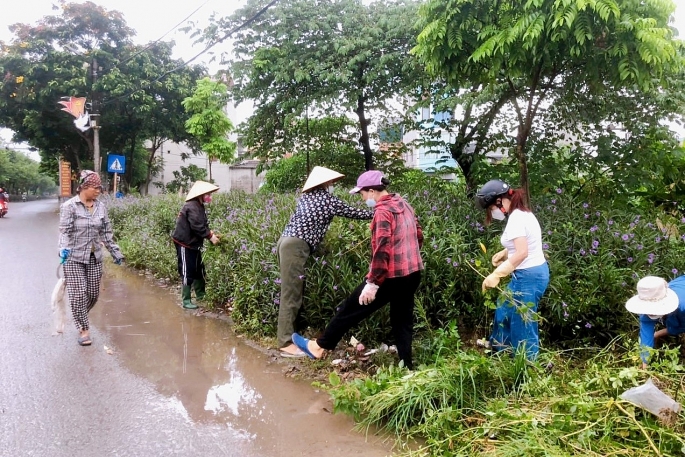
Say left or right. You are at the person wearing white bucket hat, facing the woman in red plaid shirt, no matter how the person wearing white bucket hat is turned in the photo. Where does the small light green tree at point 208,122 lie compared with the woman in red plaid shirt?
right

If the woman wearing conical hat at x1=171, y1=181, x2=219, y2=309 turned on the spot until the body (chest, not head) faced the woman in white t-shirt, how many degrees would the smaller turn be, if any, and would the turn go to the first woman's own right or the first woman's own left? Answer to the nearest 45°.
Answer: approximately 45° to the first woman's own right

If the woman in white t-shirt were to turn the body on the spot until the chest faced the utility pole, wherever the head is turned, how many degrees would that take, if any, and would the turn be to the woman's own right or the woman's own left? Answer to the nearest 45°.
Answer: approximately 45° to the woman's own right

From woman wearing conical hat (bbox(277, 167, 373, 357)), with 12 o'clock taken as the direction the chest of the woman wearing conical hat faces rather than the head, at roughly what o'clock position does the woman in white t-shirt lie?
The woman in white t-shirt is roughly at 1 o'clock from the woman wearing conical hat.

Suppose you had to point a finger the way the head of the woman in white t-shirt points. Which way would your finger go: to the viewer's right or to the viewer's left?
to the viewer's left

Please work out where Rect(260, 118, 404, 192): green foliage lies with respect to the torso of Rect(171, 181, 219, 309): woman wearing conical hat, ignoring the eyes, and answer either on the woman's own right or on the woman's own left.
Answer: on the woman's own left

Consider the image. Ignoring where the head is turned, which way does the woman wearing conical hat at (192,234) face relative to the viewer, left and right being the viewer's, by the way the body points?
facing to the right of the viewer

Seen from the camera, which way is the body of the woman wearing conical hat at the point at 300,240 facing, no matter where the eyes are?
to the viewer's right

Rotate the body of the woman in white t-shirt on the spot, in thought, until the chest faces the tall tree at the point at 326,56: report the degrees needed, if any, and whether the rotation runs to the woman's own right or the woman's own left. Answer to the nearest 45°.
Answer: approximately 45° to the woman's own right

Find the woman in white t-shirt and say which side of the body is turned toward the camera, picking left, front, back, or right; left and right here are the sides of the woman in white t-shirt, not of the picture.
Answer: left

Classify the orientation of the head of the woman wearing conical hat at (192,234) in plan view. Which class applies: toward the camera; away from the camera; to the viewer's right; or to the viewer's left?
to the viewer's right

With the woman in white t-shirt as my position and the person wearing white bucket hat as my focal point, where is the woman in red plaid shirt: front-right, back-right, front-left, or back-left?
back-right

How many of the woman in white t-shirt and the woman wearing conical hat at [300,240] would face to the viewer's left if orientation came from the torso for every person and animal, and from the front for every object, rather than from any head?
1
